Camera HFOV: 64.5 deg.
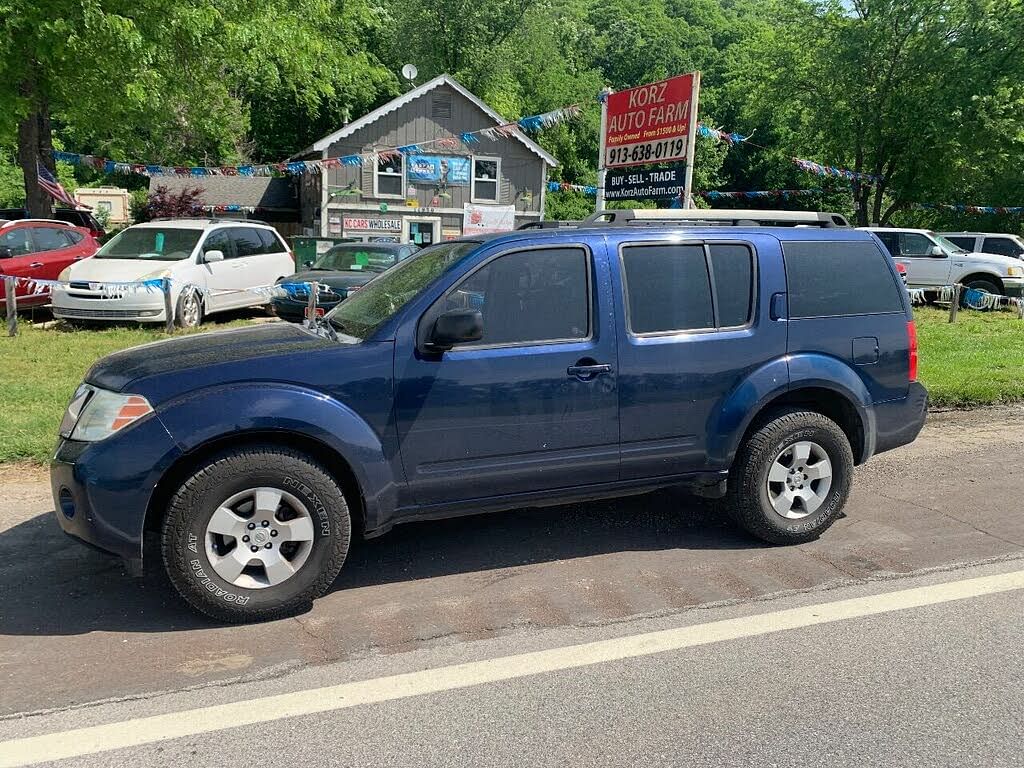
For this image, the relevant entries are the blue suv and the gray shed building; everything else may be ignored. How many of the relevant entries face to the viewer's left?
1

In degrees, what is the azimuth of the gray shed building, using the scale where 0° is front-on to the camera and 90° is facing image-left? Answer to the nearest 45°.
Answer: approximately 0°

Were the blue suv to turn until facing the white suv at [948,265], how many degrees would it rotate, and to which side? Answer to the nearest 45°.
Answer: approximately 135° to its right

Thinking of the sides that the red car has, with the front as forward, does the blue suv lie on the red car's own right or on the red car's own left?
on the red car's own left

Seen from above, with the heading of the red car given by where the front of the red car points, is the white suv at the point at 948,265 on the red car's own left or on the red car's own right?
on the red car's own left

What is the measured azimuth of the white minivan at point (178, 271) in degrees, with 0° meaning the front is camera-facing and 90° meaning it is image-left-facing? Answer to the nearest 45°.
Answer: approximately 45°

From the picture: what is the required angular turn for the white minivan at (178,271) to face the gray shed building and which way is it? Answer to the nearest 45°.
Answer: approximately 180°

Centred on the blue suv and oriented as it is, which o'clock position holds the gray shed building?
The gray shed building is roughly at 3 o'clock from the blue suv.

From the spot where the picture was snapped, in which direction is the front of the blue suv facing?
facing to the left of the viewer
